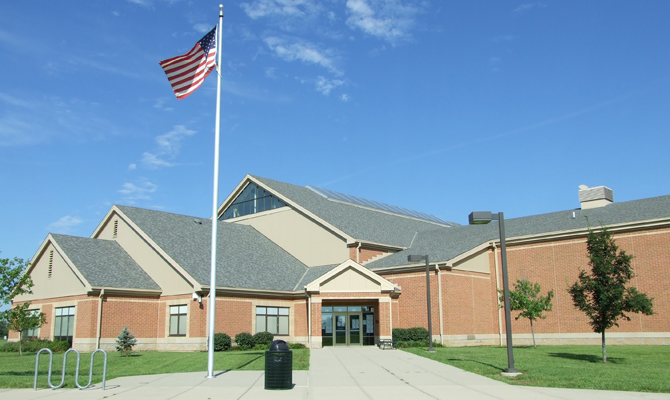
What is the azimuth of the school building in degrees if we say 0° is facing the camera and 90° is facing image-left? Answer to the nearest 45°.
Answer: approximately 0°

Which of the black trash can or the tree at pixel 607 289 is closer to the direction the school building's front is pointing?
the black trash can

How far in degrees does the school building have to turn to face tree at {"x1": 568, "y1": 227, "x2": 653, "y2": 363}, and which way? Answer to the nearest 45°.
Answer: approximately 45° to its left

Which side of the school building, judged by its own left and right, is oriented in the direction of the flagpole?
front

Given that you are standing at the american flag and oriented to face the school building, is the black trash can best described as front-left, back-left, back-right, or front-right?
back-right

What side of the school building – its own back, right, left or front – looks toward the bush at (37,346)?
right

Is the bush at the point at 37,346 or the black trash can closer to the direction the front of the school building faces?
the black trash can

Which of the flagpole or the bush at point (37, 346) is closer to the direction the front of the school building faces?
the flagpole

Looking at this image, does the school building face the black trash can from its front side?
yes

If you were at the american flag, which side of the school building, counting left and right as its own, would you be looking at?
front
